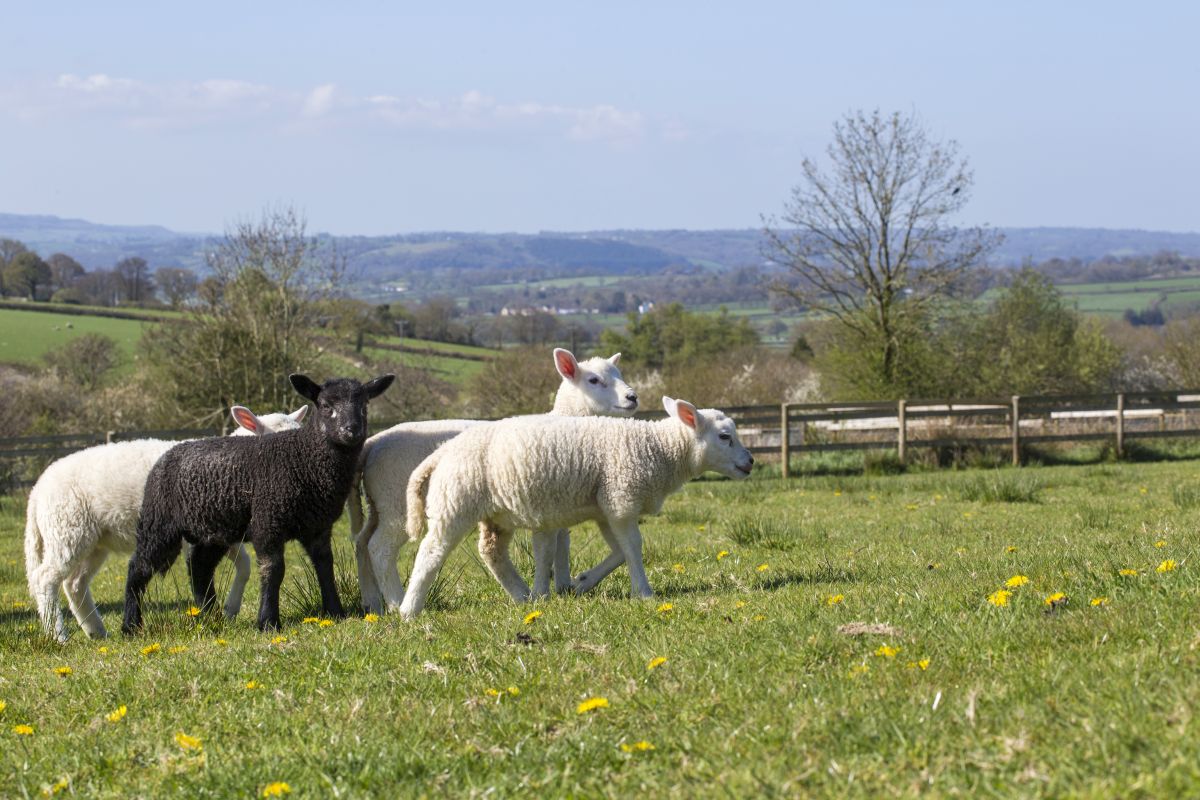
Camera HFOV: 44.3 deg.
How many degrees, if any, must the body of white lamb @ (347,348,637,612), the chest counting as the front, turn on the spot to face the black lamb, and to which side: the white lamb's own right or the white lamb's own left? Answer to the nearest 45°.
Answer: approximately 135° to the white lamb's own right

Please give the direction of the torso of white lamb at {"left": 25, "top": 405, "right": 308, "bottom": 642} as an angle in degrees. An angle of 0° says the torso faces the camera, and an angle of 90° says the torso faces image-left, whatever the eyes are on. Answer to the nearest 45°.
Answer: approximately 270°

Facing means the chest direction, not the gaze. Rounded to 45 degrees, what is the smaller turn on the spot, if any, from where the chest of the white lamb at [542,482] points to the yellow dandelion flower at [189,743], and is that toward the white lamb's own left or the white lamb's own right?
approximately 90° to the white lamb's own right

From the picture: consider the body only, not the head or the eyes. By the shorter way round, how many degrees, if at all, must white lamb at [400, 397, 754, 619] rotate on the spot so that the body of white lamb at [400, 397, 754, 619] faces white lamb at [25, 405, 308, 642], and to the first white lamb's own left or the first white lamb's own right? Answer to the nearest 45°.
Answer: approximately 180°

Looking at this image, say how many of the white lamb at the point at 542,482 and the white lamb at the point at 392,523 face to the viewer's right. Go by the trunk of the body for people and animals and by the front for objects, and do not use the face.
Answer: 2

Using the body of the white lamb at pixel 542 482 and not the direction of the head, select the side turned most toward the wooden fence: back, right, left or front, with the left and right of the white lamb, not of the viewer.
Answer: left

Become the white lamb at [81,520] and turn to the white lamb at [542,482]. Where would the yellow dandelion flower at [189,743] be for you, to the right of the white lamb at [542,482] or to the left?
right

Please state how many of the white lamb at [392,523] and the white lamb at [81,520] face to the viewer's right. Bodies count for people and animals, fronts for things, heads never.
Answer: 2

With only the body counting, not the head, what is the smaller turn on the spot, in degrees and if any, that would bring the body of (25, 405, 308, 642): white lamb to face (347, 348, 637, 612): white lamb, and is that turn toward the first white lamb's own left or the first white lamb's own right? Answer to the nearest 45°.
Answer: approximately 45° to the first white lamb's own right

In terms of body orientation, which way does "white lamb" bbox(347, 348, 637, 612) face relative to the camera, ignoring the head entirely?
to the viewer's right

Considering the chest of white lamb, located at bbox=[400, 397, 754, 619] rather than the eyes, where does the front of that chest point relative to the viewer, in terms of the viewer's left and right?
facing to the right of the viewer
